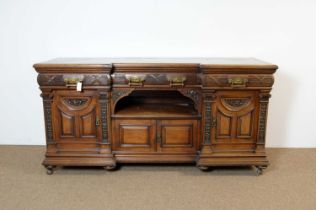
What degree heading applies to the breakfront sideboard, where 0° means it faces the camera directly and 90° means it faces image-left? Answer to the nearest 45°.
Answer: approximately 0°
